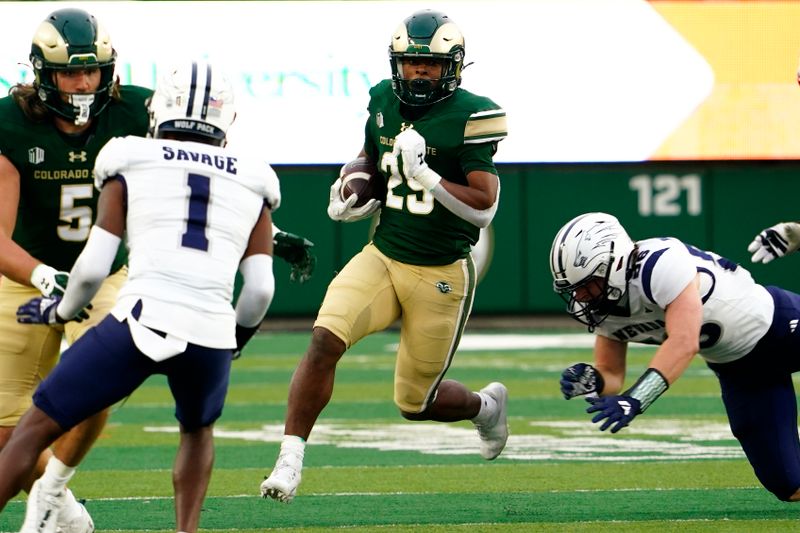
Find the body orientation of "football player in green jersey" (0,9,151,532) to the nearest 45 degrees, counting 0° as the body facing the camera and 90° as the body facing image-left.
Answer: approximately 0°

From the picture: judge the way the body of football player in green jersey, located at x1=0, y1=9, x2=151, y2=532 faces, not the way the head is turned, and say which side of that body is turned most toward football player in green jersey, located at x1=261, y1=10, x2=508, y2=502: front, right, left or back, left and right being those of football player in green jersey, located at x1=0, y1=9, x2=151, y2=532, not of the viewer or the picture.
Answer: left
